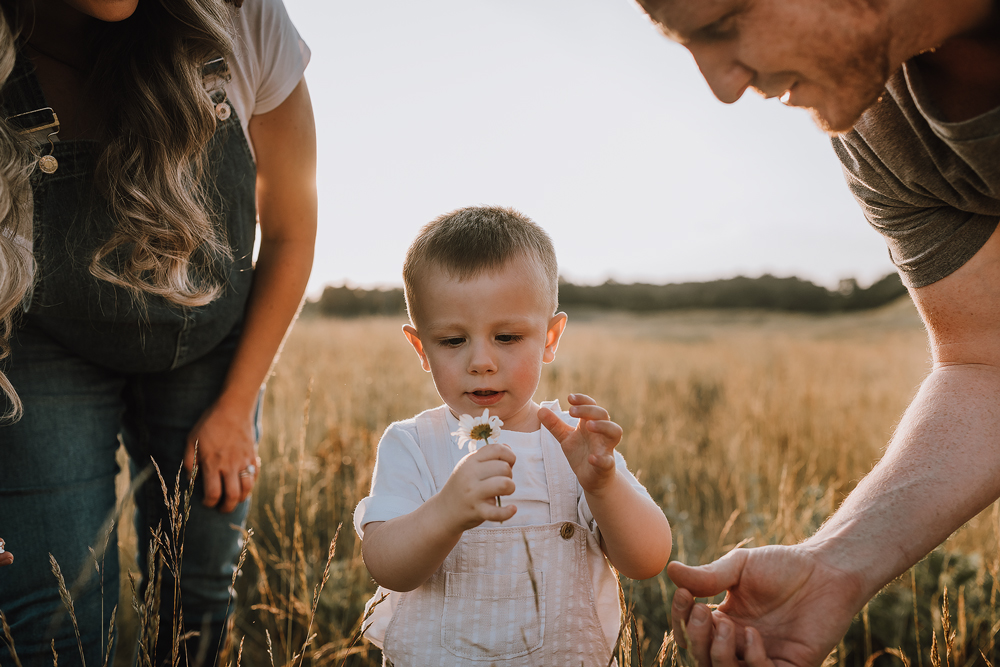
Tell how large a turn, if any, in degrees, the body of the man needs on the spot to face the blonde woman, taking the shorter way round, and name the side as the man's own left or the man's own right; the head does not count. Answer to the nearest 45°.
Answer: approximately 45° to the man's own right

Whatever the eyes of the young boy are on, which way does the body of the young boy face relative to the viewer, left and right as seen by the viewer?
facing the viewer

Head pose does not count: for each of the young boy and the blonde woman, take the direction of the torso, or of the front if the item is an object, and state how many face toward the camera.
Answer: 2

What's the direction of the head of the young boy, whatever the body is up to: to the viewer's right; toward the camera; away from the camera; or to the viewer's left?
toward the camera

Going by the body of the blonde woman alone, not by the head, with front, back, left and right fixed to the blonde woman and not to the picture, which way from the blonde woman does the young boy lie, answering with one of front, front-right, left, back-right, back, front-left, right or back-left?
front-left

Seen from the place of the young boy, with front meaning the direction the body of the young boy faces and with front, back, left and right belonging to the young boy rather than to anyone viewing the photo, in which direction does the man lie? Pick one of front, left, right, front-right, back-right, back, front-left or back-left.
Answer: left

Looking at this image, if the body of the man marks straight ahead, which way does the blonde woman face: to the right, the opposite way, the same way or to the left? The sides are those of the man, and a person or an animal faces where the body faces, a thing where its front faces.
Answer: to the left

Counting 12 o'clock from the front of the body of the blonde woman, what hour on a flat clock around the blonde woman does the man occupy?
The man is roughly at 10 o'clock from the blonde woman.

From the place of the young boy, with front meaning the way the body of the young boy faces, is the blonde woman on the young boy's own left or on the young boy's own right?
on the young boy's own right

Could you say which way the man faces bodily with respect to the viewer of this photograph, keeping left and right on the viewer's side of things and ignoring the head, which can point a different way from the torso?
facing the viewer and to the left of the viewer
